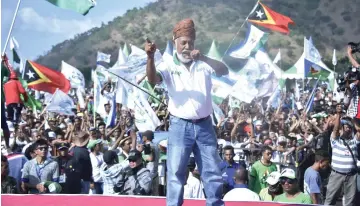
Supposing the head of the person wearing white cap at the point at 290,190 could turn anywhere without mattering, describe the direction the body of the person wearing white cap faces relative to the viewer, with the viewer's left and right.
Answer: facing the viewer

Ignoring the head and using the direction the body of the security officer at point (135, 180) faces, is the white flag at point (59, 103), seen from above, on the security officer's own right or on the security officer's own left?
on the security officer's own right

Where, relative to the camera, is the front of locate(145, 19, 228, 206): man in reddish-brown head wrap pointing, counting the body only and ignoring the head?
toward the camera

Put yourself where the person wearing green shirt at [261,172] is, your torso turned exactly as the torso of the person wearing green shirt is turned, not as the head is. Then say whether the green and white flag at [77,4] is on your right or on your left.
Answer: on your right

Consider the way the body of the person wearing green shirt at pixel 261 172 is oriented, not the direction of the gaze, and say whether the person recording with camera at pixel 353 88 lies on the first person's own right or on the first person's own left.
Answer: on the first person's own left

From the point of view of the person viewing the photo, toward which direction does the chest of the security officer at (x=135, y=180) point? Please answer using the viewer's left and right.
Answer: facing the viewer and to the left of the viewer
